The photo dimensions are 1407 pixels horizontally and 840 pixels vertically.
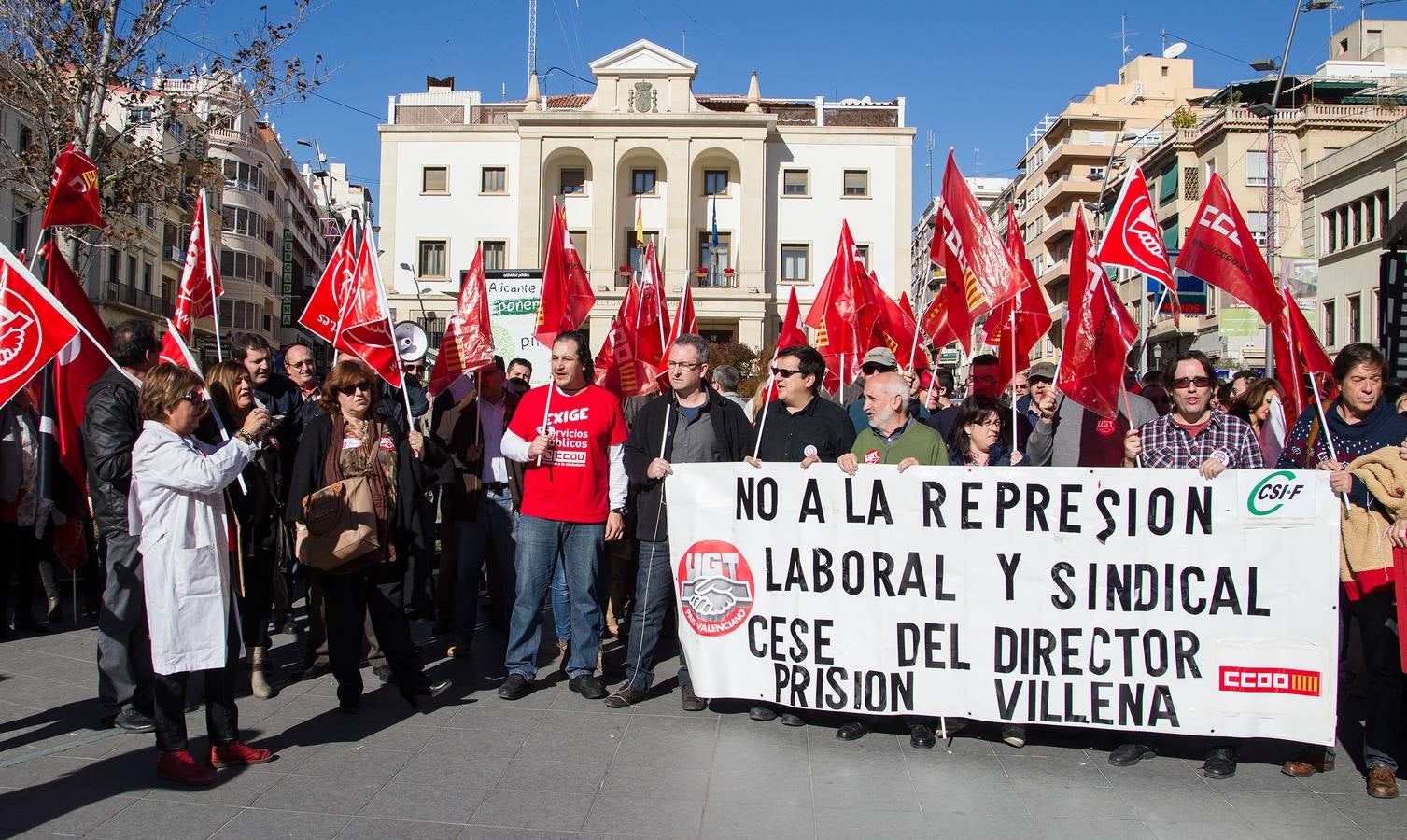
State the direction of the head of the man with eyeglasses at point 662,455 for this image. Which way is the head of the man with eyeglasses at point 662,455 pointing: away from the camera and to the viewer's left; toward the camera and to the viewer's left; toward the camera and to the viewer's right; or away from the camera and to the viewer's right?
toward the camera and to the viewer's left

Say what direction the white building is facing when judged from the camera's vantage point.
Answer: facing the viewer

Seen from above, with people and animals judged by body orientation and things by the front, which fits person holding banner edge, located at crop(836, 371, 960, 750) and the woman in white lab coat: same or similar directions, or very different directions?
very different directions

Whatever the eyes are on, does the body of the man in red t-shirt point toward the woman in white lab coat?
no

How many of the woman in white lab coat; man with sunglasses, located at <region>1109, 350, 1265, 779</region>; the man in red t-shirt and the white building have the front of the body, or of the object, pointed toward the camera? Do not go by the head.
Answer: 3

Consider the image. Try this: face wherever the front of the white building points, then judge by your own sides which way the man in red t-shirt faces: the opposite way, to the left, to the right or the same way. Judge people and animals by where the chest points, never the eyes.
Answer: the same way

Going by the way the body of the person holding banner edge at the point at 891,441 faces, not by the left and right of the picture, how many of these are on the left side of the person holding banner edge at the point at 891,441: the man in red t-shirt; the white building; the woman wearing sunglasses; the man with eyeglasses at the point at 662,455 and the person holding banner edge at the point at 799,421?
0

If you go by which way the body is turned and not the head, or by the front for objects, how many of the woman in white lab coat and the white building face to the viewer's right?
1

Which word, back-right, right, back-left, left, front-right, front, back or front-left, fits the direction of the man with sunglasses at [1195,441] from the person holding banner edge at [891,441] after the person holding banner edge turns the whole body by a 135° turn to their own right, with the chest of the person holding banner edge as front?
right

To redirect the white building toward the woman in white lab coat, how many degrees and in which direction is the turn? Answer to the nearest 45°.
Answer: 0° — it already faces them

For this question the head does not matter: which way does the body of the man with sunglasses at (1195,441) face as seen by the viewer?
toward the camera

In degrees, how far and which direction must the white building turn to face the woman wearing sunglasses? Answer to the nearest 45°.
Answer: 0° — it already faces them

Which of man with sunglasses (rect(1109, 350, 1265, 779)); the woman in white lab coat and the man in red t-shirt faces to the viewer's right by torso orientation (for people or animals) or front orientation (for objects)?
the woman in white lab coat

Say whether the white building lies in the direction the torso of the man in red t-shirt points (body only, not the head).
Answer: no

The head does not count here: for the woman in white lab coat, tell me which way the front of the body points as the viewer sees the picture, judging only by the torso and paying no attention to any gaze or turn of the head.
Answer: to the viewer's right

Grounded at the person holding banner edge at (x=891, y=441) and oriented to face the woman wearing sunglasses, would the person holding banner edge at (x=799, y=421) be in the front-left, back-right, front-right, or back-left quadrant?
front-right

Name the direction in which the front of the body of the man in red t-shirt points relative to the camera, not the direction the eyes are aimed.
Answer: toward the camera

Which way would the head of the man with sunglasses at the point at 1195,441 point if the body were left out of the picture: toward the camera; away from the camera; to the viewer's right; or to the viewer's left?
toward the camera
